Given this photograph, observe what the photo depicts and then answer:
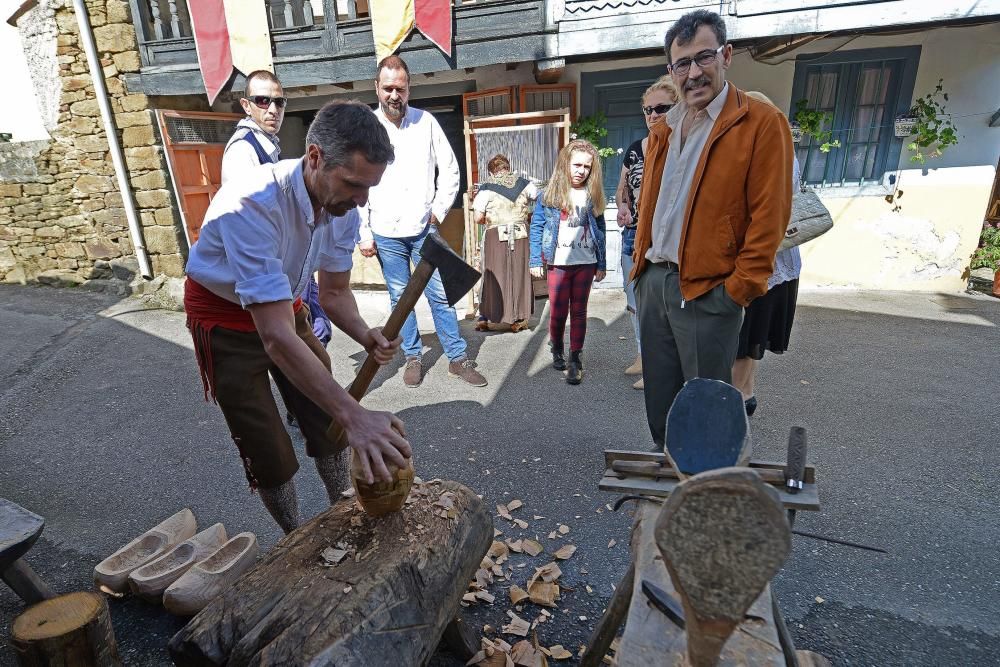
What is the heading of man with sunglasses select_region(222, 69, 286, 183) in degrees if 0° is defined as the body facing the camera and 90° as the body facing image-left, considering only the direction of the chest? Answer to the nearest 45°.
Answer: approximately 315°

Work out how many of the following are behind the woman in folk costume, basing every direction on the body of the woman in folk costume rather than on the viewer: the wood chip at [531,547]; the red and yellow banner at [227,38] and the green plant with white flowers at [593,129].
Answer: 1

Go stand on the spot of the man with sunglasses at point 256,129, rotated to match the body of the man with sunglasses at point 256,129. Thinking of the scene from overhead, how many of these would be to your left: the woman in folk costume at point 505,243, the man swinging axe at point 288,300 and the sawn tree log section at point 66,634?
1
